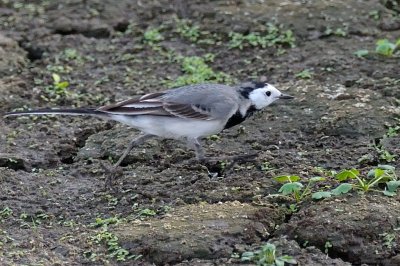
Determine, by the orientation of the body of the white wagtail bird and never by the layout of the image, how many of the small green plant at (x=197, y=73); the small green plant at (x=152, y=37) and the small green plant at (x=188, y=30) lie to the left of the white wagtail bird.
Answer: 3

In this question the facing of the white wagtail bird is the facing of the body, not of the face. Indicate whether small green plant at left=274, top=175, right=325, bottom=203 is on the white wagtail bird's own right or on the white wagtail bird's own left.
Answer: on the white wagtail bird's own right

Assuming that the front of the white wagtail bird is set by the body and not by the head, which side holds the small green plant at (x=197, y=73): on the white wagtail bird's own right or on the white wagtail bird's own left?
on the white wagtail bird's own left

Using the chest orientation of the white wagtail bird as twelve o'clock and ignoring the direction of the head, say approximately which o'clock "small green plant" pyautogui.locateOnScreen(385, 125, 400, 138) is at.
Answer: The small green plant is roughly at 12 o'clock from the white wagtail bird.

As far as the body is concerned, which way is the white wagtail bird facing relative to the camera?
to the viewer's right

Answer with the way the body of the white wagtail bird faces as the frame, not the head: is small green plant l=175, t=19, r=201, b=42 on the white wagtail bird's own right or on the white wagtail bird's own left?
on the white wagtail bird's own left

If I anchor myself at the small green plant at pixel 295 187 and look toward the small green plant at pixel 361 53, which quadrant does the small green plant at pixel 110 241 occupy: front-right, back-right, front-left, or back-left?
back-left
